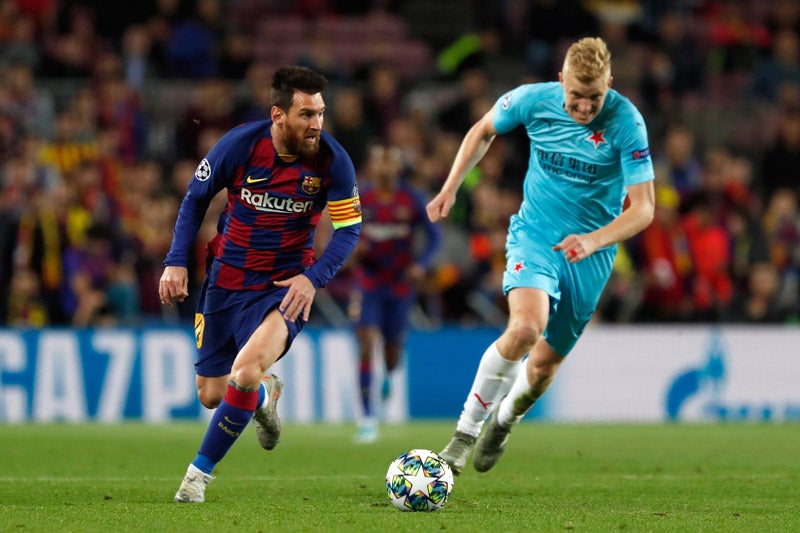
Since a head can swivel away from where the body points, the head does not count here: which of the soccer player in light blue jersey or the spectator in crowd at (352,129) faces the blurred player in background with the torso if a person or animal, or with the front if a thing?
the spectator in crowd

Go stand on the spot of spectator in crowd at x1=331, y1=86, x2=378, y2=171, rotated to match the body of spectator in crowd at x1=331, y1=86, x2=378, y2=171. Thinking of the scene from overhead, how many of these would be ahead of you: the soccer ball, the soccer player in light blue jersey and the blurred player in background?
3

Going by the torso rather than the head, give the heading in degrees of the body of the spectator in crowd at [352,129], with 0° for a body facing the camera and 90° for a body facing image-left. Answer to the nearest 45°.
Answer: approximately 0°

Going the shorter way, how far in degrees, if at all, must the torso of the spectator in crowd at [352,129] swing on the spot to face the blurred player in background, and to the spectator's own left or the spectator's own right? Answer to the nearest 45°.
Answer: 0° — they already face them

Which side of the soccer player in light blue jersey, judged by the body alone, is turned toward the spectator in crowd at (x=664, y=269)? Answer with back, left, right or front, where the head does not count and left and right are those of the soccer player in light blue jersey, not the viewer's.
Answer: back

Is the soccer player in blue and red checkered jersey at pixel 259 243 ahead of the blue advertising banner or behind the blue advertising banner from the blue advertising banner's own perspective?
ahead

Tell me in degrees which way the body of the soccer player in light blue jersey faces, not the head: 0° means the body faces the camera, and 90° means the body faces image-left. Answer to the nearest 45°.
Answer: approximately 0°

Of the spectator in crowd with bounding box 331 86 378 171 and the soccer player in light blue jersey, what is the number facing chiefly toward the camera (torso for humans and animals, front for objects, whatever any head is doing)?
2

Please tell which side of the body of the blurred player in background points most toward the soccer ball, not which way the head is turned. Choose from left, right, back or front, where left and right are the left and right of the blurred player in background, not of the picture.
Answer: front

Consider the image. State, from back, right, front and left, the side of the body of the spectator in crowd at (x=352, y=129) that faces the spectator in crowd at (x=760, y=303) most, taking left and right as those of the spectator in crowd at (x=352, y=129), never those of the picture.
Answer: left

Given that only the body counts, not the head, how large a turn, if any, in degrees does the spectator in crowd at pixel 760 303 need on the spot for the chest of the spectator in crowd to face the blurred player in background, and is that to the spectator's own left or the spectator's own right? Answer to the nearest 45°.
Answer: approximately 45° to the spectator's own right
